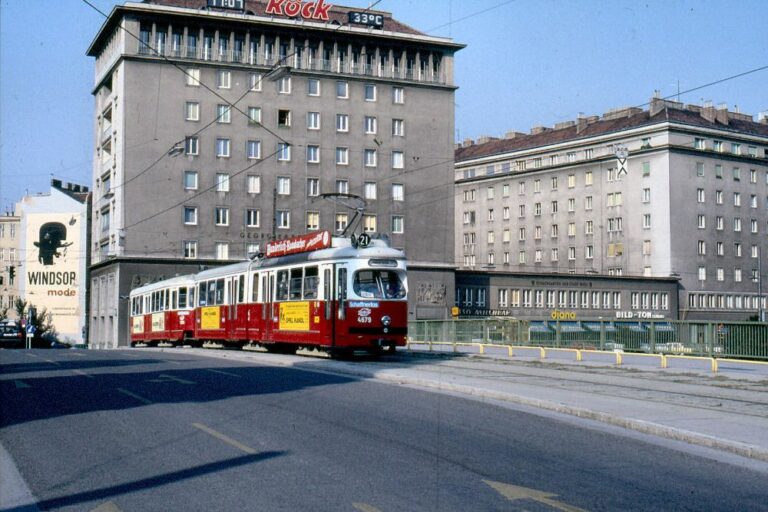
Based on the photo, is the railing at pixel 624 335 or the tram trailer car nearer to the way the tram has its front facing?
the railing

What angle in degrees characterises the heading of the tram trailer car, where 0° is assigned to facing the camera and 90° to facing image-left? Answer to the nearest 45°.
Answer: approximately 315°

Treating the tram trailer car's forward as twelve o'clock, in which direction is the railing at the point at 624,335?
The railing is roughly at 12 o'clock from the tram trailer car.

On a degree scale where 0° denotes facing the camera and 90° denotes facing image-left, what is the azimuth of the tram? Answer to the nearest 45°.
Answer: approximately 315°

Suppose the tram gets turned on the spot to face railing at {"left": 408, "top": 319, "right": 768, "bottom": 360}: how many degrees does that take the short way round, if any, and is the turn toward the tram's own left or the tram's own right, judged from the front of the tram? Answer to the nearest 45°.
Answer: approximately 45° to the tram's own left
